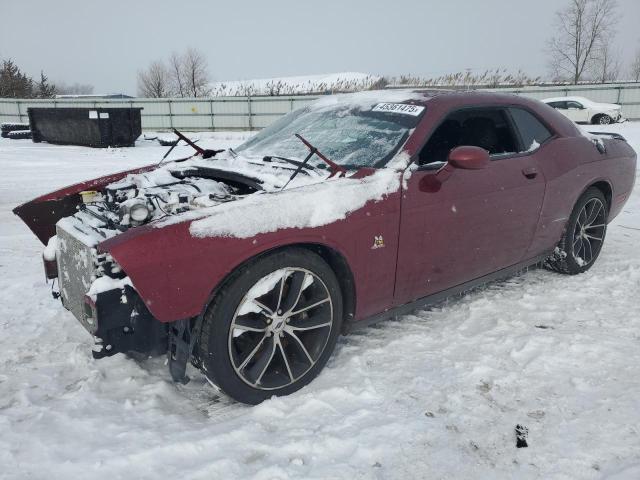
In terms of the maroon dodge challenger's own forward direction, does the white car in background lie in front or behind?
behind

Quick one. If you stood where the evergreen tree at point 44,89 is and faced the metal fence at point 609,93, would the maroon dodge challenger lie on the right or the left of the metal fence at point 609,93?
right

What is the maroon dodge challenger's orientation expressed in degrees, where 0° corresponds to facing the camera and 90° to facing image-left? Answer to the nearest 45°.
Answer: approximately 45°

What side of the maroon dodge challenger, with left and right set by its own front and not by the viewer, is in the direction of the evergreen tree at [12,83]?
right

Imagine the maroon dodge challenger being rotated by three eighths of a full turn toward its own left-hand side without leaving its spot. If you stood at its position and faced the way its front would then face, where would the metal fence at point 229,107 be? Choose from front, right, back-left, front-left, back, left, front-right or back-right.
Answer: left

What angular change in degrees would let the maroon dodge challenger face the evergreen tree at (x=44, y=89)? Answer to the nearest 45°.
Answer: approximately 90° to its right

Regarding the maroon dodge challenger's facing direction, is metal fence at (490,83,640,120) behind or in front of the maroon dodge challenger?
behind
